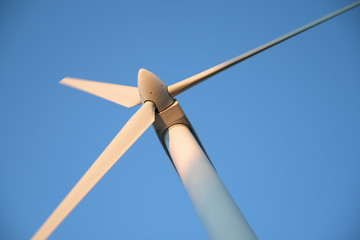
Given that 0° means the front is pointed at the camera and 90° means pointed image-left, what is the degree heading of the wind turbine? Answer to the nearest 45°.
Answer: approximately 0°
